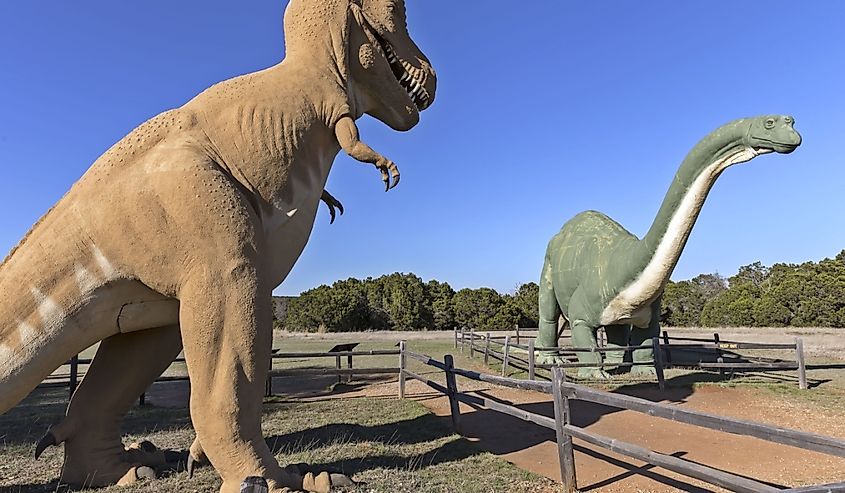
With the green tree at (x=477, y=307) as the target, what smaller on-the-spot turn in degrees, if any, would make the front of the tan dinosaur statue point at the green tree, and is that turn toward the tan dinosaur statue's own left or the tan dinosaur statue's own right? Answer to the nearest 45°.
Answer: approximately 45° to the tan dinosaur statue's own left

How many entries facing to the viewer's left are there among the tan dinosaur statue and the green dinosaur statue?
0

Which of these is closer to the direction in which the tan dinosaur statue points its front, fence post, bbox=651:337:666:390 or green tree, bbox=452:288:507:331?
the fence post

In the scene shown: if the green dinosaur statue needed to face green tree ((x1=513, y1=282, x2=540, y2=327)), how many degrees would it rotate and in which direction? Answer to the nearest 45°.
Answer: approximately 135° to its left

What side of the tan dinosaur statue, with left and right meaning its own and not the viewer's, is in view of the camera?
right

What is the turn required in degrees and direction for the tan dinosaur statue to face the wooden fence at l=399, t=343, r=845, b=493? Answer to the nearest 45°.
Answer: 0° — it already faces it

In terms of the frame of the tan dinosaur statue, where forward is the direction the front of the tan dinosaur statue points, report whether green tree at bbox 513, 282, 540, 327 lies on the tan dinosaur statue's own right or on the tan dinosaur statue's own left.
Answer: on the tan dinosaur statue's own left

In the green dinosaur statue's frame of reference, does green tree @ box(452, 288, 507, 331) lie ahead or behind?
behind

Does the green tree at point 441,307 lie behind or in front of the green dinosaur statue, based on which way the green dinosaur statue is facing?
behind

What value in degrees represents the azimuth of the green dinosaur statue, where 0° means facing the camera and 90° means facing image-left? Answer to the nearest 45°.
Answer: approximately 315°
